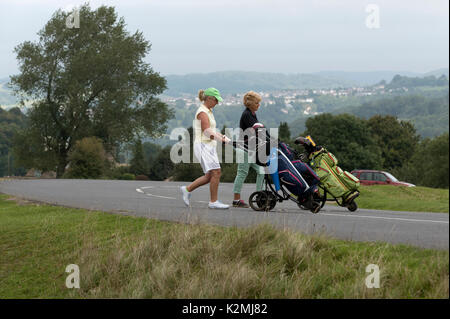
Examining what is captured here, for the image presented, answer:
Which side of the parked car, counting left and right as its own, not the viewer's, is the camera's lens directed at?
right

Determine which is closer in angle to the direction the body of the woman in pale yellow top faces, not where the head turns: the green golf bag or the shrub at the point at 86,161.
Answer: the green golf bag

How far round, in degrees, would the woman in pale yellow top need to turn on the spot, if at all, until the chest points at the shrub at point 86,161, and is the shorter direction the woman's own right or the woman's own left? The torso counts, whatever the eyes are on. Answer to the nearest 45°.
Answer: approximately 90° to the woman's own left

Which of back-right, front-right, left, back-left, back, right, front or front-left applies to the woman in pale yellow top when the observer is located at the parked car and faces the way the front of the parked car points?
right

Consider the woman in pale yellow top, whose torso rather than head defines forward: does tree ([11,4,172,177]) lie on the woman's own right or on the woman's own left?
on the woman's own left

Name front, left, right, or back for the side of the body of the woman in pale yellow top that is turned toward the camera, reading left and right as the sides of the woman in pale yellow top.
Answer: right

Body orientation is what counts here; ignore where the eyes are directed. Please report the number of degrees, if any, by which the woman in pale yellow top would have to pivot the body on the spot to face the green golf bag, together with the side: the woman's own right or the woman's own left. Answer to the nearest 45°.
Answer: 0° — they already face it

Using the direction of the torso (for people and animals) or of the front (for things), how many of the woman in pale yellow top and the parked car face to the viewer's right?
2

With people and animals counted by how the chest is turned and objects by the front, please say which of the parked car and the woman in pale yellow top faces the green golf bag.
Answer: the woman in pale yellow top
